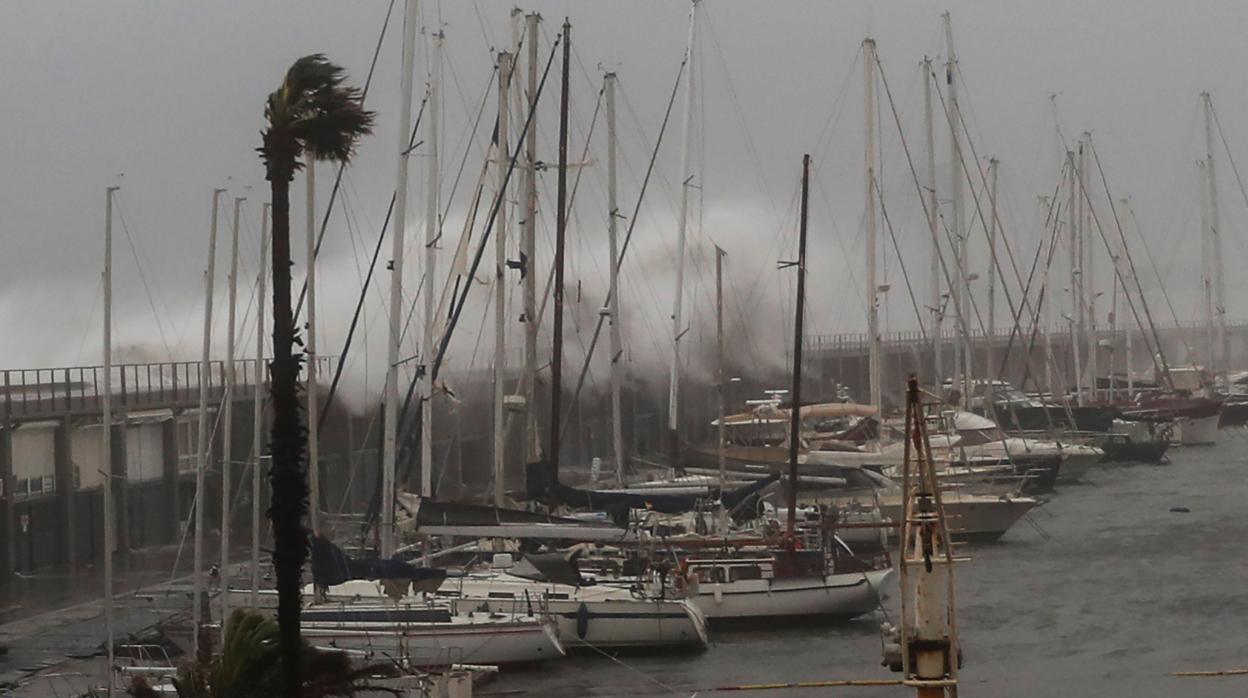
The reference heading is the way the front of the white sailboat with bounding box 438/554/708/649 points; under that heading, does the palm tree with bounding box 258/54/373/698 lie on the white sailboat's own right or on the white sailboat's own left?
on the white sailboat's own left

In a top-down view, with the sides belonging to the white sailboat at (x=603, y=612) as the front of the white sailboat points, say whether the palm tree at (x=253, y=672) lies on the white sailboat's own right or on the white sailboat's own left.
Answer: on the white sailboat's own right

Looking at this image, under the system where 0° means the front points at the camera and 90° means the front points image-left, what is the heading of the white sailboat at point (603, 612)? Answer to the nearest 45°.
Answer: approximately 270°
